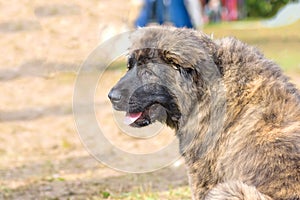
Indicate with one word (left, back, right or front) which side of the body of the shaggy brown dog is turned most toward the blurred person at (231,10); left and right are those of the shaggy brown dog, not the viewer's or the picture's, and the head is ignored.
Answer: right

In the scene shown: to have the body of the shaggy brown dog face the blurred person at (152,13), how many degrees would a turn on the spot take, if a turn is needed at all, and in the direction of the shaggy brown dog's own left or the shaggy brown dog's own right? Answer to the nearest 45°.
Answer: approximately 90° to the shaggy brown dog's own right

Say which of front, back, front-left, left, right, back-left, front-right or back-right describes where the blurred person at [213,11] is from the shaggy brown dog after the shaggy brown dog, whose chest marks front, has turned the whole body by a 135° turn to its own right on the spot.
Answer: front-left

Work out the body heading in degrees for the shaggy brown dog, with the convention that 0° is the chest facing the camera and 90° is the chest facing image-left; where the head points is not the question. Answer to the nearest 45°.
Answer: approximately 90°
